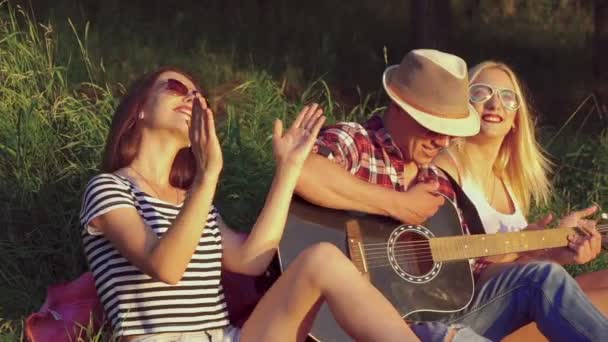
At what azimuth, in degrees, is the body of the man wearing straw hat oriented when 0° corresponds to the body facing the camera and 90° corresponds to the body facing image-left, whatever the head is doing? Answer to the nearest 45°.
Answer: approximately 315°

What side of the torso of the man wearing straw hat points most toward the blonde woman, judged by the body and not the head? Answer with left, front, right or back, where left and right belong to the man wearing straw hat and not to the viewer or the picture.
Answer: left

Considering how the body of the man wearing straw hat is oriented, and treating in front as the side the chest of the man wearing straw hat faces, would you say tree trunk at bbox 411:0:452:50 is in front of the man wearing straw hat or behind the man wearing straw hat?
behind

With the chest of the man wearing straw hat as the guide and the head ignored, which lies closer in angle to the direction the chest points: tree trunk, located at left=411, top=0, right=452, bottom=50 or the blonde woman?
the blonde woman

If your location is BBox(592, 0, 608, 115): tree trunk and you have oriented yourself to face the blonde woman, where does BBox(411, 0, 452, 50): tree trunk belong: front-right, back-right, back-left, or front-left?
front-right
